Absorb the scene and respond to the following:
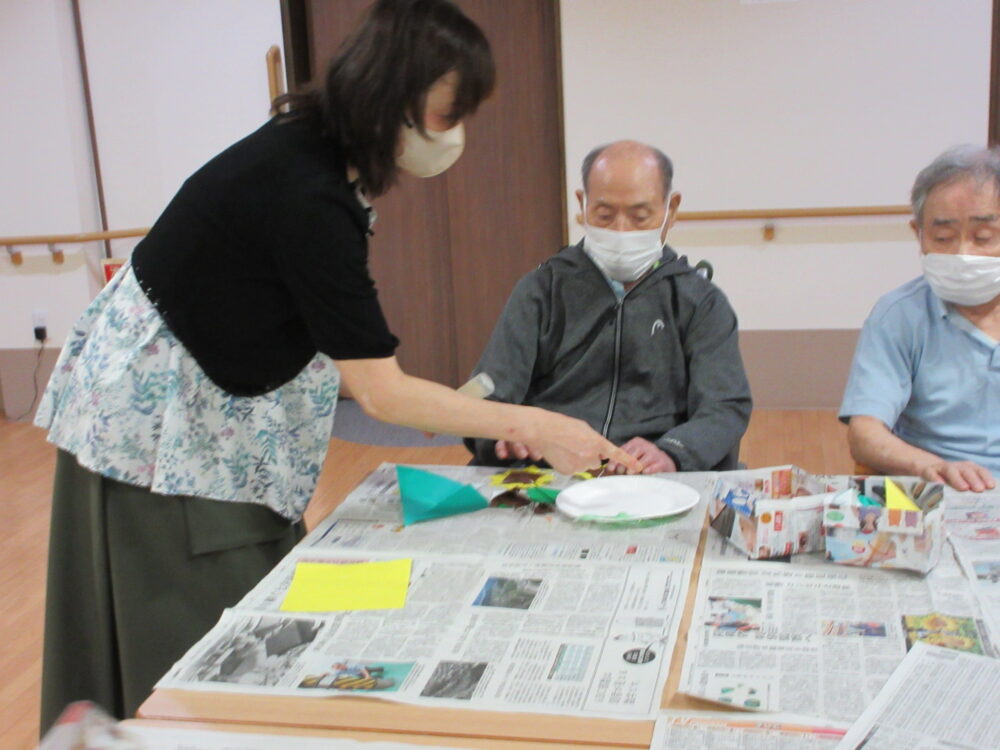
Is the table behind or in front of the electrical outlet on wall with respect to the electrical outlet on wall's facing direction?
in front

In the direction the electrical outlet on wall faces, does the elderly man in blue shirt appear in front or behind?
in front

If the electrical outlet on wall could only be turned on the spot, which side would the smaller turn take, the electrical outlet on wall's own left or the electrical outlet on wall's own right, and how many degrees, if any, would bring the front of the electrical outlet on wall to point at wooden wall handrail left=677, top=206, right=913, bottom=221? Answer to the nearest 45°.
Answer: approximately 45° to the electrical outlet on wall's own left

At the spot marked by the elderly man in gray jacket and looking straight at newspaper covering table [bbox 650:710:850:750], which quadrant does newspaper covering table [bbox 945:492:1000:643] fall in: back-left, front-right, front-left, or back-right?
front-left

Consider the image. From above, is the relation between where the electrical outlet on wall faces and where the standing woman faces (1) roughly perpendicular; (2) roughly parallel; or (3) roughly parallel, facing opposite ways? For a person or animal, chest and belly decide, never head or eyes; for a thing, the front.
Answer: roughly perpendicular

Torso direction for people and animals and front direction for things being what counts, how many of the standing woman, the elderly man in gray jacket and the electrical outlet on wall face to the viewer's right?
1

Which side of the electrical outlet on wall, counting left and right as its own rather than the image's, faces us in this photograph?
front

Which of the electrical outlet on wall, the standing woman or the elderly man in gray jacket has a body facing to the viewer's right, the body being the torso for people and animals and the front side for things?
the standing woman

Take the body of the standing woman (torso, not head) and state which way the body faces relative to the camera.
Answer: to the viewer's right

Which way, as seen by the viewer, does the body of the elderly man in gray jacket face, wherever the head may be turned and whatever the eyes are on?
toward the camera

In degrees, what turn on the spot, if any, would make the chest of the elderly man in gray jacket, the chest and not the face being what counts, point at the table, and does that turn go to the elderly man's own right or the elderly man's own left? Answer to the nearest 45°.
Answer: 0° — they already face it

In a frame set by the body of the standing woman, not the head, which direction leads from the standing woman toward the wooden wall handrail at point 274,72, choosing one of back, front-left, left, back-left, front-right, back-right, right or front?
left
